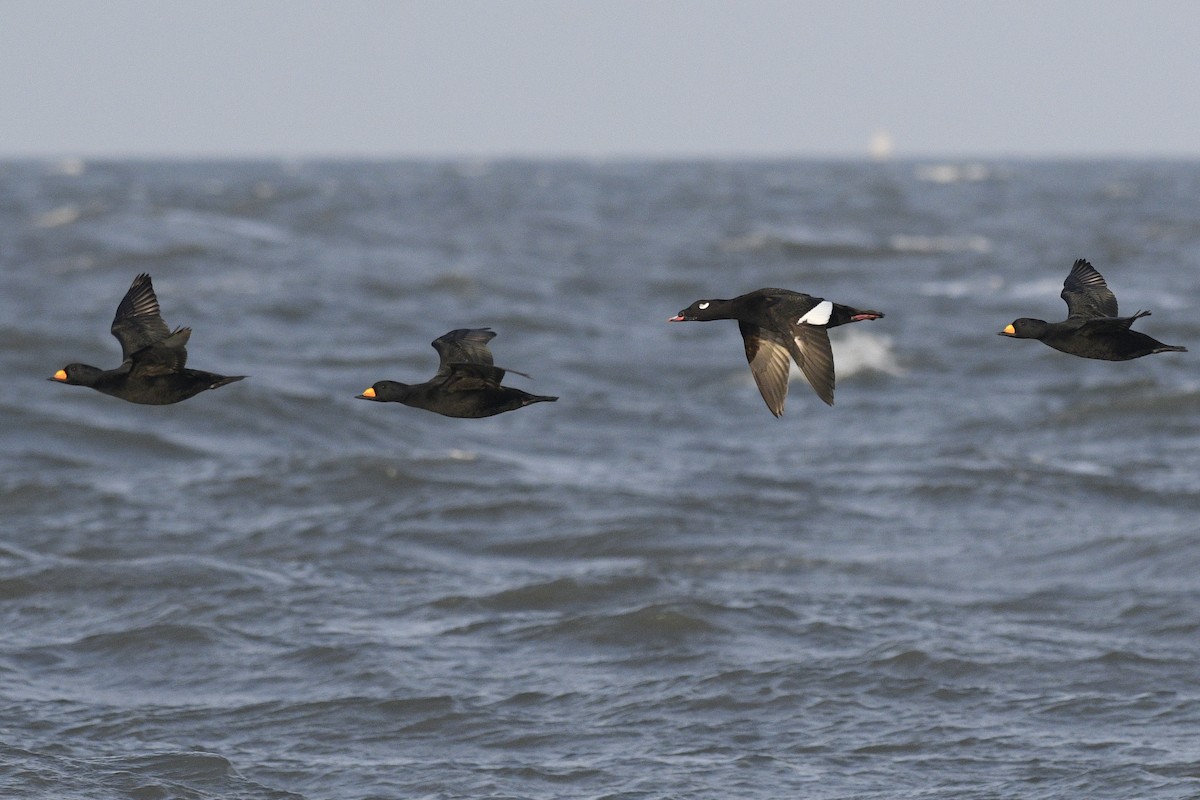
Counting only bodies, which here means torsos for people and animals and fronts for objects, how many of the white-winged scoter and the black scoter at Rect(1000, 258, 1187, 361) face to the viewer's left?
2

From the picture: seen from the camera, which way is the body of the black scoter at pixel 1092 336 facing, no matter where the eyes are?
to the viewer's left

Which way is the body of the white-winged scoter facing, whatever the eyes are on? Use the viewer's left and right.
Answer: facing to the left of the viewer

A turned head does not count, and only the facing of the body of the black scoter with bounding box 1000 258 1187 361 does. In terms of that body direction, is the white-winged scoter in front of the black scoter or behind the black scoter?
in front

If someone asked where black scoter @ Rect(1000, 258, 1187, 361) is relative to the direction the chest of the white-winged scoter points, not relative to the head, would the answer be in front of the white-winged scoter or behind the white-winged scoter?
behind
